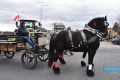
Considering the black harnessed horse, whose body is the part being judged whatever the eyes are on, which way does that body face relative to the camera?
to the viewer's right

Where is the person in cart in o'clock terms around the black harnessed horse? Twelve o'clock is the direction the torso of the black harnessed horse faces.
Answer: The person in cart is roughly at 7 o'clock from the black harnessed horse.
